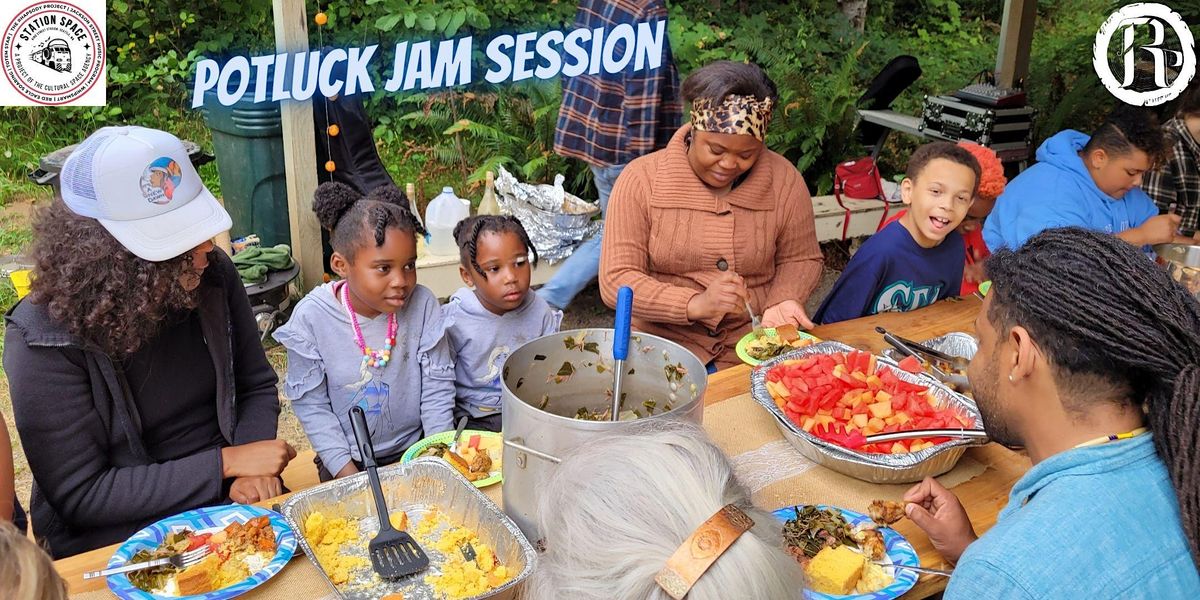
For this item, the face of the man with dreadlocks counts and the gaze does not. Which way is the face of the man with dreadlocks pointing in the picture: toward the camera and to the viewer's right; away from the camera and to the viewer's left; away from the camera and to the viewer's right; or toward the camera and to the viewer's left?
away from the camera and to the viewer's left

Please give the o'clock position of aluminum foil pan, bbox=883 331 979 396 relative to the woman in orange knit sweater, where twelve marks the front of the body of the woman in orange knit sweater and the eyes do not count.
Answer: The aluminum foil pan is roughly at 10 o'clock from the woman in orange knit sweater.

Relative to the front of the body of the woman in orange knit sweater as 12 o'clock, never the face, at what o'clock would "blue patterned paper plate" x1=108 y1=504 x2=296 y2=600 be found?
The blue patterned paper plate is roughly at 1 o'clock from the woman in orange knit sweater.

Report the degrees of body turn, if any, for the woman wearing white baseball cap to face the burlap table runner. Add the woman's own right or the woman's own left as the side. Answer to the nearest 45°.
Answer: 0° — they already face it

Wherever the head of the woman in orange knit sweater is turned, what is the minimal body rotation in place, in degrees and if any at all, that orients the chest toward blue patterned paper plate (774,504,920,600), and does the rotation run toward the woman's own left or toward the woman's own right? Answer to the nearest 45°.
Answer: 0° — they already face it

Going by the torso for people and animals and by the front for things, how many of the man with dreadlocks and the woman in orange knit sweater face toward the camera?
1

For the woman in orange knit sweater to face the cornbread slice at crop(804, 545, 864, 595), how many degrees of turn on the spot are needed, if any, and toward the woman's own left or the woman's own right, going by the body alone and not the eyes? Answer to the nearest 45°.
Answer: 0° — they already face it

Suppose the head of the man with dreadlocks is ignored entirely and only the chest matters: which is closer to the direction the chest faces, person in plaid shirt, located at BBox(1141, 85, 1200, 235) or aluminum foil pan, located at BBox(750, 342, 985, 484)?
the aluminum foil pan

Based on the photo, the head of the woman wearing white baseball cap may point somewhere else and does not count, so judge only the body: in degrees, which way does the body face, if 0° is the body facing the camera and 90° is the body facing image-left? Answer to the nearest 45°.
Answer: approximately 315°

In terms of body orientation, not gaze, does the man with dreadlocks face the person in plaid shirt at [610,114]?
yes

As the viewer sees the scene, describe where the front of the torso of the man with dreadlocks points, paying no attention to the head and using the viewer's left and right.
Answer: facing away from the viewer and to the left of the viewer

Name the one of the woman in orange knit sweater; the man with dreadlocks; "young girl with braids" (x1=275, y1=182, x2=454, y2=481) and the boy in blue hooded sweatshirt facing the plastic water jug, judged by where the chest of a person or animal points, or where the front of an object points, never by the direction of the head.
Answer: the man with dreadlocks

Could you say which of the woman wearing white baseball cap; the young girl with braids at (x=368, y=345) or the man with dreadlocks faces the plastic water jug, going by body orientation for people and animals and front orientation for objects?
the man with dreadlocks

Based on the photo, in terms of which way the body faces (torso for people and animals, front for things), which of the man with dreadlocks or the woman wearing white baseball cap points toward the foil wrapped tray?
the man with dreadlocks
